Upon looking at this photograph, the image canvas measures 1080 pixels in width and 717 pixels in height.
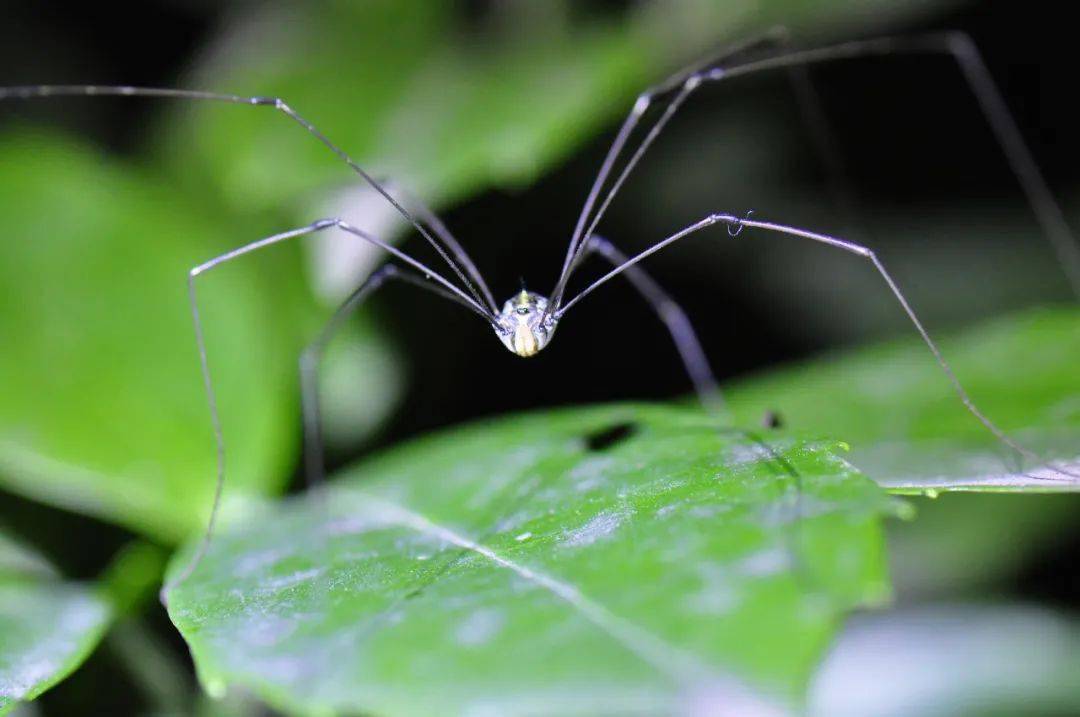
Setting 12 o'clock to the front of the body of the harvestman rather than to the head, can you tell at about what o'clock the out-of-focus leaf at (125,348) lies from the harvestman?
The out-of-focus leaf is roughly at 3 o'clock from the harvestman.

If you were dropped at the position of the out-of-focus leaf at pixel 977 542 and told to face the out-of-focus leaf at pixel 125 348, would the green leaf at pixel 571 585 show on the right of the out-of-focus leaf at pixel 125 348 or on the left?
left

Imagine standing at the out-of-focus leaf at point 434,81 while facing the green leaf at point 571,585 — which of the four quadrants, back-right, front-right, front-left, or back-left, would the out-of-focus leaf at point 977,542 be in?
front-left

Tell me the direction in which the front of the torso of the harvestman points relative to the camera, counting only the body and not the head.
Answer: toward the camera

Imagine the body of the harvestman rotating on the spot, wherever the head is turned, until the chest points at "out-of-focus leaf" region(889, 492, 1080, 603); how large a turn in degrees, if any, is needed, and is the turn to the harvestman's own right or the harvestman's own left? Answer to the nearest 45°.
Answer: approximately 90° to the harvestman's own left
